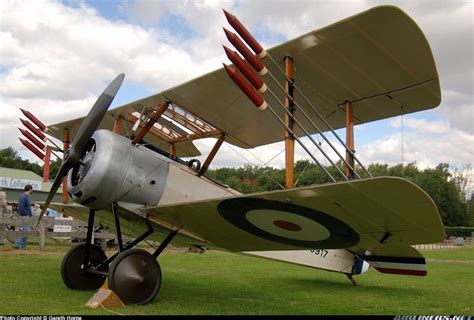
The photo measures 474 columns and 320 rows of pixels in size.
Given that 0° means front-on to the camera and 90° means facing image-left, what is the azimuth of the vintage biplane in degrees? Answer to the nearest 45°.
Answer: approximately 45°
